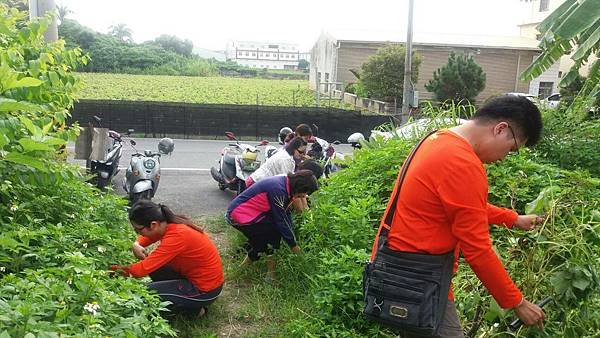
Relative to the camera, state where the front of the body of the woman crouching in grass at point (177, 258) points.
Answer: to the viewer's left

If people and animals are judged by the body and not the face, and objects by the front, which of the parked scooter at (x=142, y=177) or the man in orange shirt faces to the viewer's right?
the man in orange shirt

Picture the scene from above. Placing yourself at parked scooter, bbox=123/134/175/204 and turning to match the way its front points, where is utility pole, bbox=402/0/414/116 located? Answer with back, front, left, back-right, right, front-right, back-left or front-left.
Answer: back-left

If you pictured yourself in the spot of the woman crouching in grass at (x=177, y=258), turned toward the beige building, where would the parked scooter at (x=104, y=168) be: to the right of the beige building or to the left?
left

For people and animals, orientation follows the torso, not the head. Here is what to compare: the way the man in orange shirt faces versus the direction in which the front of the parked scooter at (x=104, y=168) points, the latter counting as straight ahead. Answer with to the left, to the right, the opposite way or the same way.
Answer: to the left

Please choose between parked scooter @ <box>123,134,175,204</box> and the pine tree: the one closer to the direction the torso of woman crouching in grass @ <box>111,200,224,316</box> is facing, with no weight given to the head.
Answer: the parked scooter

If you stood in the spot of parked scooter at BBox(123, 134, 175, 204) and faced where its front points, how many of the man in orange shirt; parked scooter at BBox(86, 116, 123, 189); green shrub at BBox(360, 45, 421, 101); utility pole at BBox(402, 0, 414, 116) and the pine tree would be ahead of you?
1

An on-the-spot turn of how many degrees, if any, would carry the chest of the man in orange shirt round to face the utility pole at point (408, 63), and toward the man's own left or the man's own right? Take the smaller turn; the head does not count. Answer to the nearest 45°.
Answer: approximately 90° to the man's own left

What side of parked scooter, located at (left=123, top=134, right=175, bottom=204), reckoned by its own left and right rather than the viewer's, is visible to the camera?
front

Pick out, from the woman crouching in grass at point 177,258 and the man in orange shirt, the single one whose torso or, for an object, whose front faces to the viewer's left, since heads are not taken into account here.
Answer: the woman crouching in grass

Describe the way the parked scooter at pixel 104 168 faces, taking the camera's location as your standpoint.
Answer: facing the viewer and to the left of the viewer

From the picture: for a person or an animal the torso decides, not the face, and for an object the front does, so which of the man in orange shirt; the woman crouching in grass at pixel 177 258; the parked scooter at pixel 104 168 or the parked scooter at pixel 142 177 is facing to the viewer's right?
the man in orange shirt

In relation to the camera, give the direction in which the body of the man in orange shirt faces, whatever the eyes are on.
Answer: to the viewer's right

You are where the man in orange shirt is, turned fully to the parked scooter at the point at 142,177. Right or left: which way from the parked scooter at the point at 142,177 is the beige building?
right

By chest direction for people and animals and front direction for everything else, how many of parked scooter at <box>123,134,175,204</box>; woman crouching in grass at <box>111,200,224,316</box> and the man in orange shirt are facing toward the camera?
1

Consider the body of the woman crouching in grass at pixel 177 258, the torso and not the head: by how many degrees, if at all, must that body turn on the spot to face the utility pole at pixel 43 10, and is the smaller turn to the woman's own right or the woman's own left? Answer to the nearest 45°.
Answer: approximately 45° to the woman's own right

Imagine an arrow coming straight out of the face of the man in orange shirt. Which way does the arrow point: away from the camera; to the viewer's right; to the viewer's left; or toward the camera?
to the viewer's right

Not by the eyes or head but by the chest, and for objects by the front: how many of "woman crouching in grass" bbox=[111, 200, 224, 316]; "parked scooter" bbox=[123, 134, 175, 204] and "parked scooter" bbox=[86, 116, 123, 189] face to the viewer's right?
0
